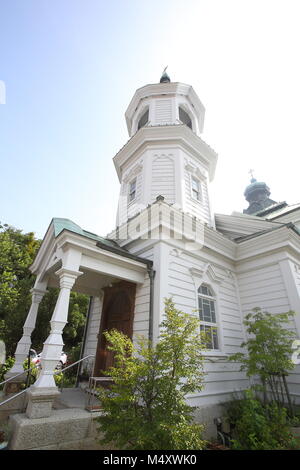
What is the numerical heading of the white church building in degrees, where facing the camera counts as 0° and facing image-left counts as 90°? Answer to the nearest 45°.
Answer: approximately 45°

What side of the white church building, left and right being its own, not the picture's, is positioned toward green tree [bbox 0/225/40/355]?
right
